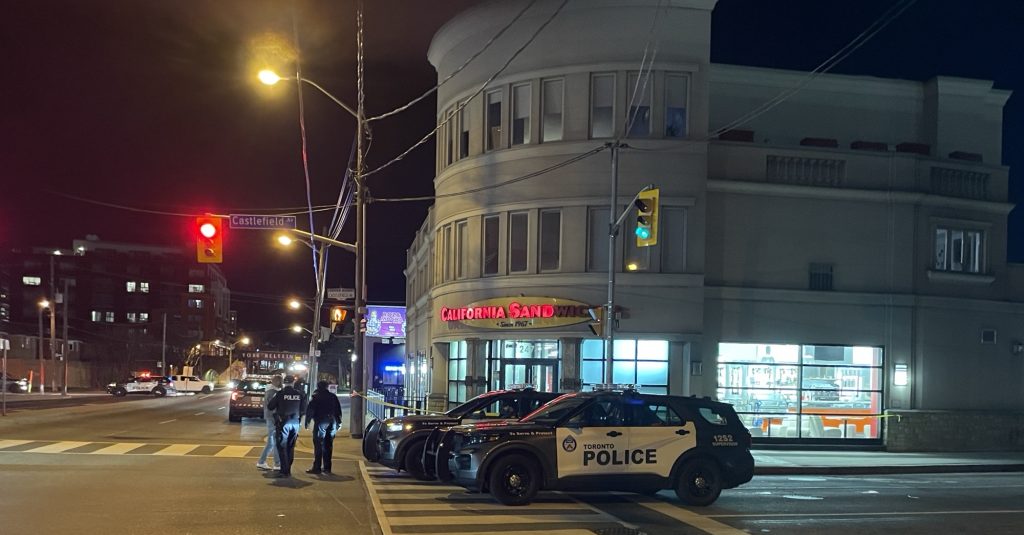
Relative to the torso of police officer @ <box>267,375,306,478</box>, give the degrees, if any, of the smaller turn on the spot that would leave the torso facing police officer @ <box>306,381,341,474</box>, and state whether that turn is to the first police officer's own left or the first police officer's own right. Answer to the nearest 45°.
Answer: approximately 45° to the first police officer's own right

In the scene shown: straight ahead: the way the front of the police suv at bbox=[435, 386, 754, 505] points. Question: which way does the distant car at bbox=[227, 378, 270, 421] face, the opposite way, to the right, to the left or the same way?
to the right

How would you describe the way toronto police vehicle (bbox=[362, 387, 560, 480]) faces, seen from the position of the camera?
facing the viewer and to the left of the viewer

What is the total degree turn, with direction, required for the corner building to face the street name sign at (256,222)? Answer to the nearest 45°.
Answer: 0° — it already faces it

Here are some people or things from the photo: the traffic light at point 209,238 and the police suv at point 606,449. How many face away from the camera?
0

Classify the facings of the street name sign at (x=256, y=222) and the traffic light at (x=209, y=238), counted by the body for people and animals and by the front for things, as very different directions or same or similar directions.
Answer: same or similar directions

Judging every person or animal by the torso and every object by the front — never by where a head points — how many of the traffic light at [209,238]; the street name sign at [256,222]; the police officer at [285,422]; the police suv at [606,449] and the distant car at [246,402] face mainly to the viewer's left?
1

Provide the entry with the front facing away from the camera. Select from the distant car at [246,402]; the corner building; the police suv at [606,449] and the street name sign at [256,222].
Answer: the distant car

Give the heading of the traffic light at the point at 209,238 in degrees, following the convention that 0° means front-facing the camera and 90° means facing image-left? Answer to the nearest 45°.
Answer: approximately 0°

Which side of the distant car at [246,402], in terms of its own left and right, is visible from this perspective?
back

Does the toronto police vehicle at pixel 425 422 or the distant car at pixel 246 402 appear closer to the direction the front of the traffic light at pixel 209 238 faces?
the toronto police vehicle

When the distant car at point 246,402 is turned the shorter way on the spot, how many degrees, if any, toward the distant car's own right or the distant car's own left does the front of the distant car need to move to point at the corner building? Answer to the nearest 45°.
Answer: approximately 135° to the distant car's own right
